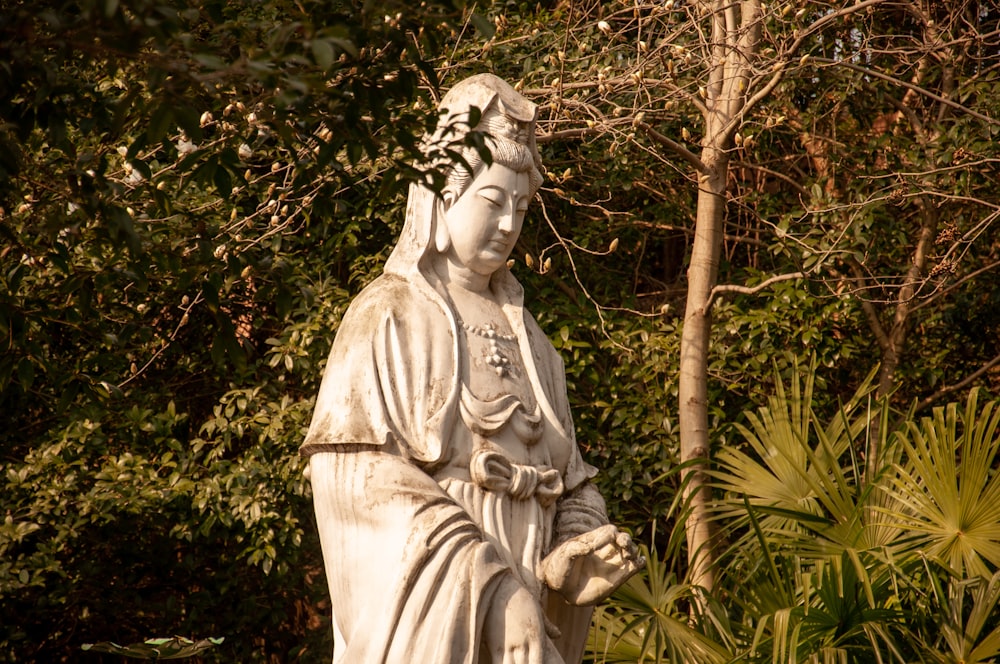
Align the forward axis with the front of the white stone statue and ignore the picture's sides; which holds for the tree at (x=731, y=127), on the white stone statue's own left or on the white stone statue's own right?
on the white stone statue's own left

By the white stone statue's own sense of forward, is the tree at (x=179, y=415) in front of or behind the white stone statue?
behind

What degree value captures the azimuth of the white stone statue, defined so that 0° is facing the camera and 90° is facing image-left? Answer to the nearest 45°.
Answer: approximately 315°
